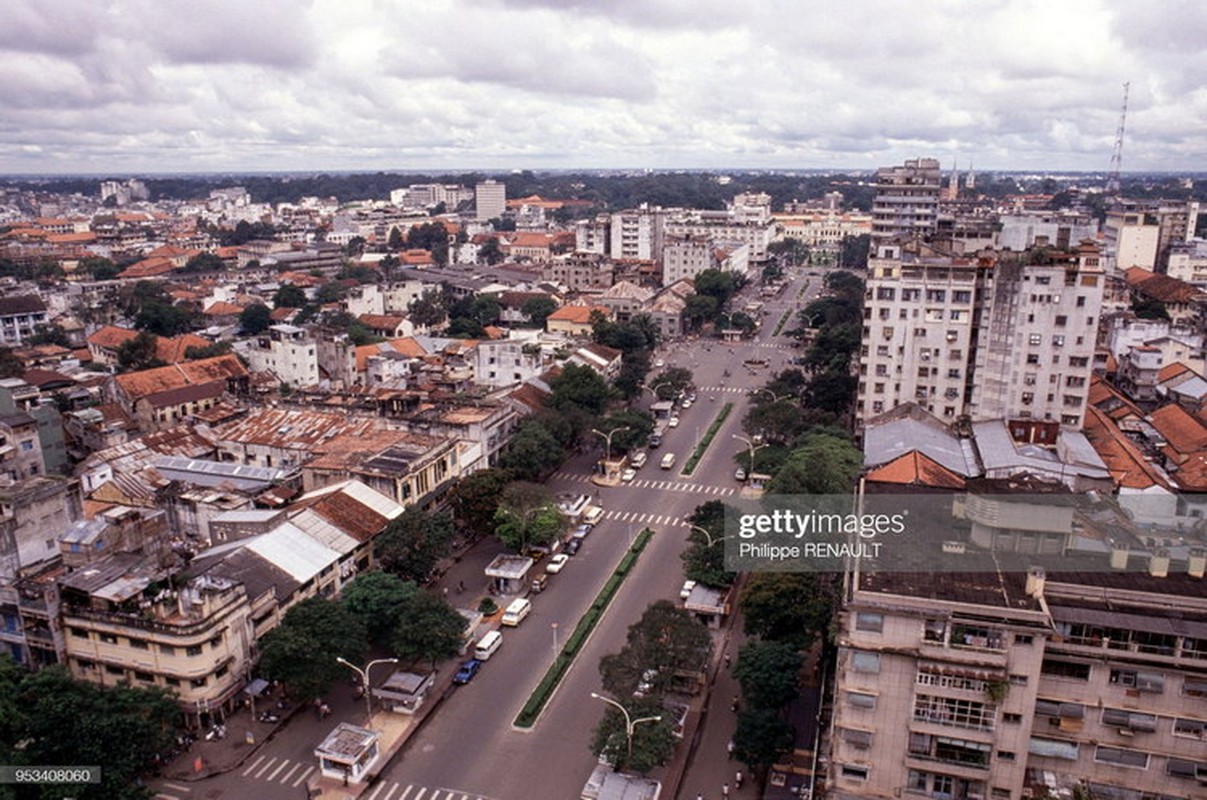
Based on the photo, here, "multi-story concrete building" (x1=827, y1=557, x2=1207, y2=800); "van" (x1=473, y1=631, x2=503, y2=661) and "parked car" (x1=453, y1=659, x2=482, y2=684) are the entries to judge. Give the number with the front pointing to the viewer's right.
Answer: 0

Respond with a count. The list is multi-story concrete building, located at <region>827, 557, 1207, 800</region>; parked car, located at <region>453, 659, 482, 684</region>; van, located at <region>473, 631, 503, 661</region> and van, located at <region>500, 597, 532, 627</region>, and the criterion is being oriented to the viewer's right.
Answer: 0

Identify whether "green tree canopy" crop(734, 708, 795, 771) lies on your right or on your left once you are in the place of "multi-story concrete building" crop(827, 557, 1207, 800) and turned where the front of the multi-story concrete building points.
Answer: on your right

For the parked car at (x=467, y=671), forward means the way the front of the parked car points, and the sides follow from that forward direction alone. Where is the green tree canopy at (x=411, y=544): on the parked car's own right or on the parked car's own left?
on the parked car's own right

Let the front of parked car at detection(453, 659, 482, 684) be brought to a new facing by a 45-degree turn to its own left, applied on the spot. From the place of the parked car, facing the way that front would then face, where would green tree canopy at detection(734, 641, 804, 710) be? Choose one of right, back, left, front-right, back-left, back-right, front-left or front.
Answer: front-left

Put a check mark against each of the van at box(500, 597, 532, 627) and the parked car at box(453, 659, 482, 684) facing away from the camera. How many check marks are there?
0

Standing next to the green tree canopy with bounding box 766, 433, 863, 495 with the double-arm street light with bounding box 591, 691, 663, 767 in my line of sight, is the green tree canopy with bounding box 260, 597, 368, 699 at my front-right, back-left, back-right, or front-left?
front-right

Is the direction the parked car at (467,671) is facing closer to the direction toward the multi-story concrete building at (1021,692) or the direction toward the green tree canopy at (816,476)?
the multi-story concrete building

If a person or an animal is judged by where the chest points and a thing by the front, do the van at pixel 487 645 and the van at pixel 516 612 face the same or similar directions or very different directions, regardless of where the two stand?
same or similar directions

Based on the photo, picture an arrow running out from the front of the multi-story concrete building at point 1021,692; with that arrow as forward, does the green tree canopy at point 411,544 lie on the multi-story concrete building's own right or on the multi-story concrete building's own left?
on the multi-story concrete building's own right

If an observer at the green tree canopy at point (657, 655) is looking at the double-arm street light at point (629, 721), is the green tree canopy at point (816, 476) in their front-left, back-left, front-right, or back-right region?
back-left

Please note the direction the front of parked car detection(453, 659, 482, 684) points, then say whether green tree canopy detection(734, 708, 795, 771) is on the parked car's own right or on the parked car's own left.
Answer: on the parked car's own left

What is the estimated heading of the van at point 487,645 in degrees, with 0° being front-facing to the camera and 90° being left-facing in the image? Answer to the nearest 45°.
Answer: approximately 45°

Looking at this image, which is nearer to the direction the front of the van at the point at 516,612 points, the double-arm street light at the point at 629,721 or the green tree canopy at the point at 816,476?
the double-arm street light

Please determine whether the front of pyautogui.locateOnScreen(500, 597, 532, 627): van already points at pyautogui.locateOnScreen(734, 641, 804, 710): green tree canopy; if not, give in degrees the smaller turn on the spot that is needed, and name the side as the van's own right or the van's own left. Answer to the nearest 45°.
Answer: approximately 90° to the van's own left

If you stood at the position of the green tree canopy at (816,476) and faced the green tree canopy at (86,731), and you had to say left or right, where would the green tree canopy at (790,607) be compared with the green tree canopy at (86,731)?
left
